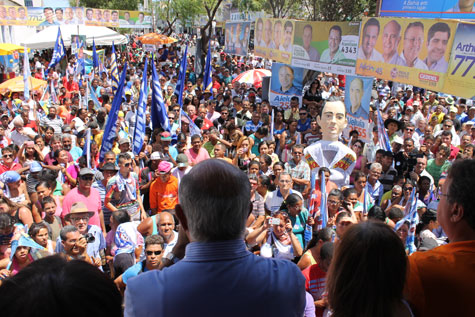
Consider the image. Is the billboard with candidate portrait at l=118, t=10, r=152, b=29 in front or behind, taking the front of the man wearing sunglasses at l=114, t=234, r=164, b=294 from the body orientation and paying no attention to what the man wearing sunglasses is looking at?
behind

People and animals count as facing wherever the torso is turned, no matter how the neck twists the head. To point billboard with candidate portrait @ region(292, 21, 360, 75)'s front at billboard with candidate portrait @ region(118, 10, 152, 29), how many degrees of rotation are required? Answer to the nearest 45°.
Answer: approximately 90° to its right

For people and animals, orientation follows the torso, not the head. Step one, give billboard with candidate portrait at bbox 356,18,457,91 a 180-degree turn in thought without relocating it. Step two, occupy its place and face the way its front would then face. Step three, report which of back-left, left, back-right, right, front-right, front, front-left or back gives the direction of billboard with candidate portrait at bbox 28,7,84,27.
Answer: left

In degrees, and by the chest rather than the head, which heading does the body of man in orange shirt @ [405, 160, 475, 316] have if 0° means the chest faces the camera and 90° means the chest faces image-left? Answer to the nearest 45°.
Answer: approximately 135°

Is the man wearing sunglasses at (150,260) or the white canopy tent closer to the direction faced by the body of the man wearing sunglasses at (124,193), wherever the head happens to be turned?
the man wearing sunglasses

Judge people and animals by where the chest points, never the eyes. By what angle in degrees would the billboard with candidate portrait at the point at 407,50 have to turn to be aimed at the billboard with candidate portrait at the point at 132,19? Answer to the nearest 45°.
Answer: approximately 90° to its right

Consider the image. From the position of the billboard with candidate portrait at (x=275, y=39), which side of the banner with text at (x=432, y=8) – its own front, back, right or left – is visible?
right

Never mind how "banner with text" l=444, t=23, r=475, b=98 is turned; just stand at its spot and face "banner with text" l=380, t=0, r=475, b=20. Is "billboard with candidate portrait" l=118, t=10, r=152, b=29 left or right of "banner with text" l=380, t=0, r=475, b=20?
left

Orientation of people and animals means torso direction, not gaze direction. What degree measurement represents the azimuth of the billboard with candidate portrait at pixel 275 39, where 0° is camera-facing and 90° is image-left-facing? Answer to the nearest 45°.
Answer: approximately 45°

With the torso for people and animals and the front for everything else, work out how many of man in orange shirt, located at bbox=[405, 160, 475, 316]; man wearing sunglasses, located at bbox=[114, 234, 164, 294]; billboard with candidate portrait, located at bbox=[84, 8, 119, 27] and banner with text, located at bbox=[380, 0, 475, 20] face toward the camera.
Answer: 3

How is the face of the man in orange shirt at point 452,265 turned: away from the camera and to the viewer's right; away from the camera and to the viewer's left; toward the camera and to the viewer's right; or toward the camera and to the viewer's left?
away from the camera and to the viewer's left

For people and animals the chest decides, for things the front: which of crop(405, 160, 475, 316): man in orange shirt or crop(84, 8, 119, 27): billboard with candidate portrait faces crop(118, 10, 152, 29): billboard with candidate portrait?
the man in orange shirt

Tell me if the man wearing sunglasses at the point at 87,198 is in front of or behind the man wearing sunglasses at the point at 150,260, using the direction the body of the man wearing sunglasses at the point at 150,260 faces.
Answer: behind

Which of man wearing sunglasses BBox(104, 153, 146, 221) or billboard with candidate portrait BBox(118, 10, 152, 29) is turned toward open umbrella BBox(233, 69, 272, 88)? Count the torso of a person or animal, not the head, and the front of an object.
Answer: the billboard with candidate portrait
